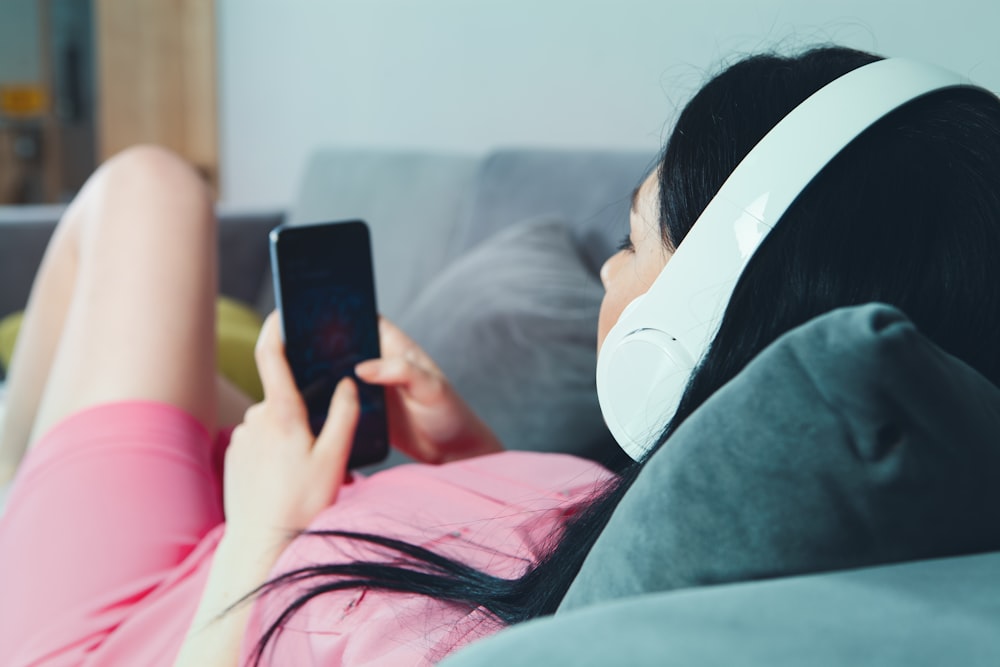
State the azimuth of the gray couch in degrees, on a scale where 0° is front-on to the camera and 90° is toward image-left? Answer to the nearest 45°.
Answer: approximately 45°

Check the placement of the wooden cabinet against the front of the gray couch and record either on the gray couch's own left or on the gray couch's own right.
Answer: on the gray couch's own right
